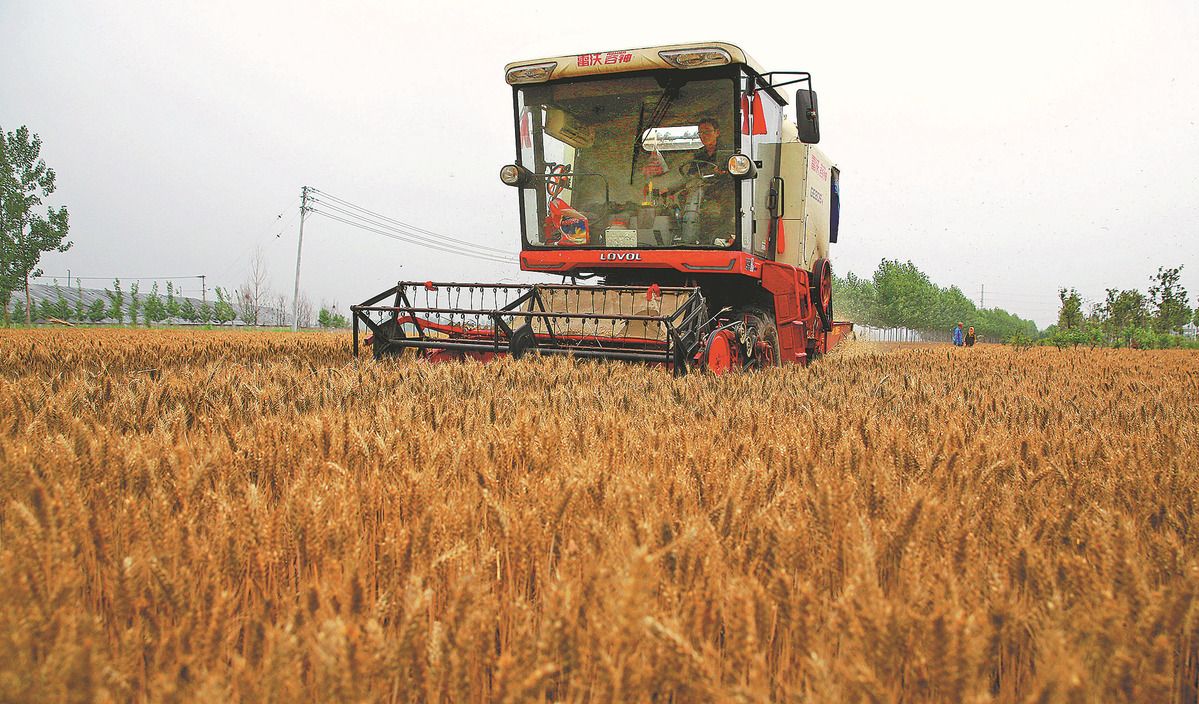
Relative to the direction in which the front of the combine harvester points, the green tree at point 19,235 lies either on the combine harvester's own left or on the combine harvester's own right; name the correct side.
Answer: on the combine harvester's own right

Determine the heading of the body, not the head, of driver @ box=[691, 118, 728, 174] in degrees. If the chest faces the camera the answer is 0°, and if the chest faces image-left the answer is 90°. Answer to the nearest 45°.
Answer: approximately 45°

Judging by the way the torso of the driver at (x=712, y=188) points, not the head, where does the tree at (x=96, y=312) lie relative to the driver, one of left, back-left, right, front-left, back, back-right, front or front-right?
right

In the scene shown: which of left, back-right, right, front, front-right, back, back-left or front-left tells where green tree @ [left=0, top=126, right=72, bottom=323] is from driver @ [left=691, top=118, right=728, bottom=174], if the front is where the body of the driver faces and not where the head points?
right

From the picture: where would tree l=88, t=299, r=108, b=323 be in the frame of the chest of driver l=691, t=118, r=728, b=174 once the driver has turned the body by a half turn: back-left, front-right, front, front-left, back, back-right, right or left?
left

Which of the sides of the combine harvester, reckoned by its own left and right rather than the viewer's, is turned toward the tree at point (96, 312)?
right

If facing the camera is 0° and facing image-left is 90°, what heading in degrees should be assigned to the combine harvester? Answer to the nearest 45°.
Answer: approximately 45°

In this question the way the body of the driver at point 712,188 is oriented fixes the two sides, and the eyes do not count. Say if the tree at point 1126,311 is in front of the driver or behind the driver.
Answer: behind

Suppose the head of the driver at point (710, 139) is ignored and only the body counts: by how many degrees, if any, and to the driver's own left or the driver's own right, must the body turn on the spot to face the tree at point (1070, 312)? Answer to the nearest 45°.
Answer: approximately 180°
